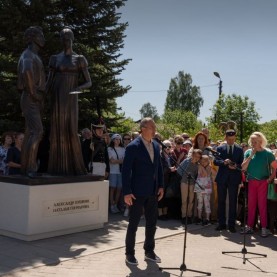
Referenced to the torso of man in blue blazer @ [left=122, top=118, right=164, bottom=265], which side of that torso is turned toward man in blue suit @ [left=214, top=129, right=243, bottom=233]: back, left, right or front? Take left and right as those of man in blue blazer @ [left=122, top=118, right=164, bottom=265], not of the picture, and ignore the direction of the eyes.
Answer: left

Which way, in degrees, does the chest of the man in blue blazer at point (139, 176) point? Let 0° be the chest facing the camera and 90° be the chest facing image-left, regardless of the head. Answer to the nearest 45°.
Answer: approximately 315°

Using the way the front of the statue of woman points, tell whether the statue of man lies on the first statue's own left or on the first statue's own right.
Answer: on the first statue's own right

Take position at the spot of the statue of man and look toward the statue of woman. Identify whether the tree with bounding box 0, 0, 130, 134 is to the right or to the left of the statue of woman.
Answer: left

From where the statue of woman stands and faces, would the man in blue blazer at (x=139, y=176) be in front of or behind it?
in front

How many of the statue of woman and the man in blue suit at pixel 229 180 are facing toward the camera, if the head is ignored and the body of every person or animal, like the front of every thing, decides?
2

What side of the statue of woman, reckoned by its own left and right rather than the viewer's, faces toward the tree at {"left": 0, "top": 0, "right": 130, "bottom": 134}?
back

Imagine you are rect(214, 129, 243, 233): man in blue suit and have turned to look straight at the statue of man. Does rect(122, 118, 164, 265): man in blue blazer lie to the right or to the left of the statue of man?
left

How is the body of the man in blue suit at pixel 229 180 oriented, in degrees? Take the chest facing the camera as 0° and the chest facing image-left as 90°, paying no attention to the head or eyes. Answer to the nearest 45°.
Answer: approximately 0°
